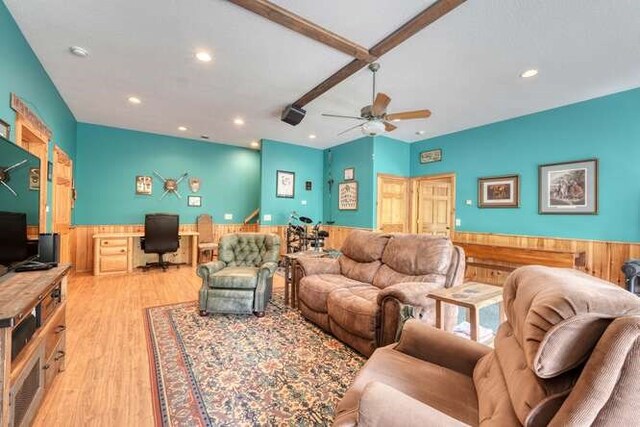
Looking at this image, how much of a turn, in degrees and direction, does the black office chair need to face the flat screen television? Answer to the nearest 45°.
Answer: approximately 180°

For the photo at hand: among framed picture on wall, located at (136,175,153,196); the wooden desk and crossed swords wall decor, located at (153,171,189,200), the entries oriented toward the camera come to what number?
3

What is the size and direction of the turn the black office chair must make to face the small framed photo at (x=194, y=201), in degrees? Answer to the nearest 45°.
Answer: approximately 45° to its right

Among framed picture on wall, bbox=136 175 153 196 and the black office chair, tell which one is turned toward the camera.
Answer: the framed picture on wall

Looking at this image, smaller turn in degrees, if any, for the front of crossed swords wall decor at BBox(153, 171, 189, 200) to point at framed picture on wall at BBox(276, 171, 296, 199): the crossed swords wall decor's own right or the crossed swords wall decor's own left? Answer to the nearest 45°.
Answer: approximately 90° to the crossed swords wall decor's own left

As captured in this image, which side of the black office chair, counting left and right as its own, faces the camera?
back

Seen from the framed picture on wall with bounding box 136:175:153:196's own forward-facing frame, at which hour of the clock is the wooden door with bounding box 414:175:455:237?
The wooden door is roughly at 10 o'clock from the framed picture on wall.

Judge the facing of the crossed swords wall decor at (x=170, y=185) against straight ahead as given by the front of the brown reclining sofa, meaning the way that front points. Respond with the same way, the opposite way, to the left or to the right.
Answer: to the left

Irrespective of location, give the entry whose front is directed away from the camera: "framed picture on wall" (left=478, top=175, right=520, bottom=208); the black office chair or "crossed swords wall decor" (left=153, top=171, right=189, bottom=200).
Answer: the black office chair

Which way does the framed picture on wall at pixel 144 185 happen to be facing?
toward the camera

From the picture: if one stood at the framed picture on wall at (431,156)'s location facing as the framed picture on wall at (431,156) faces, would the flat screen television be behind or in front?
in front

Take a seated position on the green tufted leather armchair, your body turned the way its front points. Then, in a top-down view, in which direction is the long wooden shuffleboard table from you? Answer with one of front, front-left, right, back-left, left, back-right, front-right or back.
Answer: back-left

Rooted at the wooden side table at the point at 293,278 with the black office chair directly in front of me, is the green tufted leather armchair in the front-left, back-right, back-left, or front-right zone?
front-left

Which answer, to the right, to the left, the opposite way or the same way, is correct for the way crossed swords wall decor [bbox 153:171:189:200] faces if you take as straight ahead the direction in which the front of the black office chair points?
the opposite way

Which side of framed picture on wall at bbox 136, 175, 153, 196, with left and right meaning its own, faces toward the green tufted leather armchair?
front

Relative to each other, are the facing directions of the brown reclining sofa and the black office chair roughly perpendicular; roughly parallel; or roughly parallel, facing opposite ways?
roughly perpendicular

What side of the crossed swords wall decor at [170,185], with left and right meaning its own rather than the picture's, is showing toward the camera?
front

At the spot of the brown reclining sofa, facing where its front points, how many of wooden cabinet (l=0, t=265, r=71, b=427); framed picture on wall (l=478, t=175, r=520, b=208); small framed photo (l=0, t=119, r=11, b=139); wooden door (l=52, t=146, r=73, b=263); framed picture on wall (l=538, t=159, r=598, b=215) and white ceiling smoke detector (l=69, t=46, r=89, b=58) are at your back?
2

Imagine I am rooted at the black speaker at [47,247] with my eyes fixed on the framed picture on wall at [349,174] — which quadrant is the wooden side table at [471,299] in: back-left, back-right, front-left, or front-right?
front-right

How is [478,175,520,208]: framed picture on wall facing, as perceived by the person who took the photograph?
facing the viewer and to the left of the viewer

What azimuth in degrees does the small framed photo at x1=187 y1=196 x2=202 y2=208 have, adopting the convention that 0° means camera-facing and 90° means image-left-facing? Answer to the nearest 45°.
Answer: approximately 0°

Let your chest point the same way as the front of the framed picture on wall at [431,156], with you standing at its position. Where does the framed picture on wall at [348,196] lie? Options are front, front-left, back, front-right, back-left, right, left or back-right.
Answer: front-right

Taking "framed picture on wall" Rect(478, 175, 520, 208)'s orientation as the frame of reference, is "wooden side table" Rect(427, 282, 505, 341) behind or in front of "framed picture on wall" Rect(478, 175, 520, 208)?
in front
